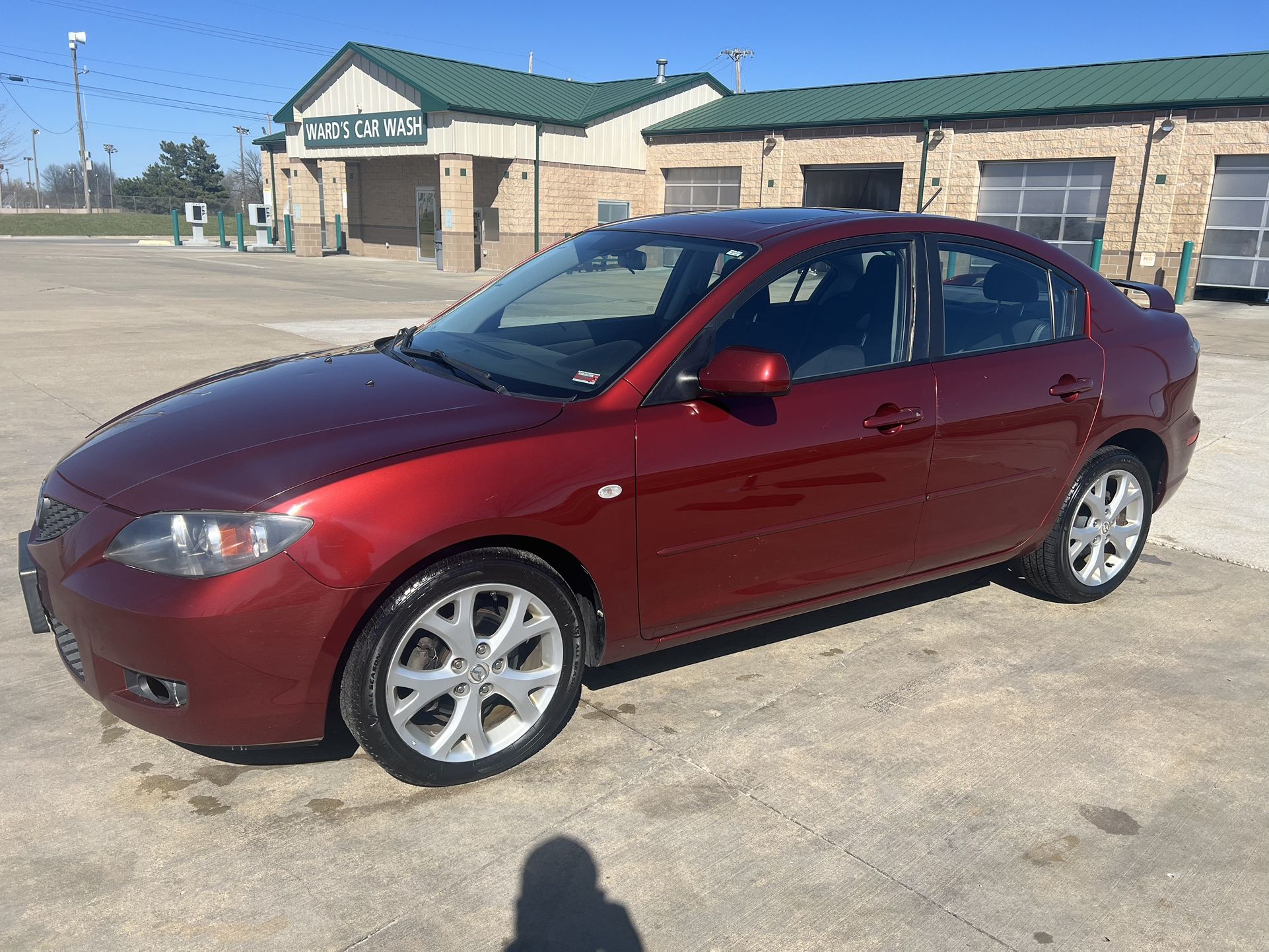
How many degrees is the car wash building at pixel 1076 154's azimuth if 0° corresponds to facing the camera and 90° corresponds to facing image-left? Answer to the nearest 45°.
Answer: approximately 45°

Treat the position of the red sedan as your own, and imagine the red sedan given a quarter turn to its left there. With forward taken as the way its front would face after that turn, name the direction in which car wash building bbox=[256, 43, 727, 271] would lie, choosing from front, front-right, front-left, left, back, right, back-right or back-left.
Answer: back-left

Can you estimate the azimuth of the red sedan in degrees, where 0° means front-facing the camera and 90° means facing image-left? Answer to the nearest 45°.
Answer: approximately 45°

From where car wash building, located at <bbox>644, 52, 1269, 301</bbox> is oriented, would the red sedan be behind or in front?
in front

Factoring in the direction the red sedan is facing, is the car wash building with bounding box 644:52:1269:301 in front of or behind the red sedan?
behind
